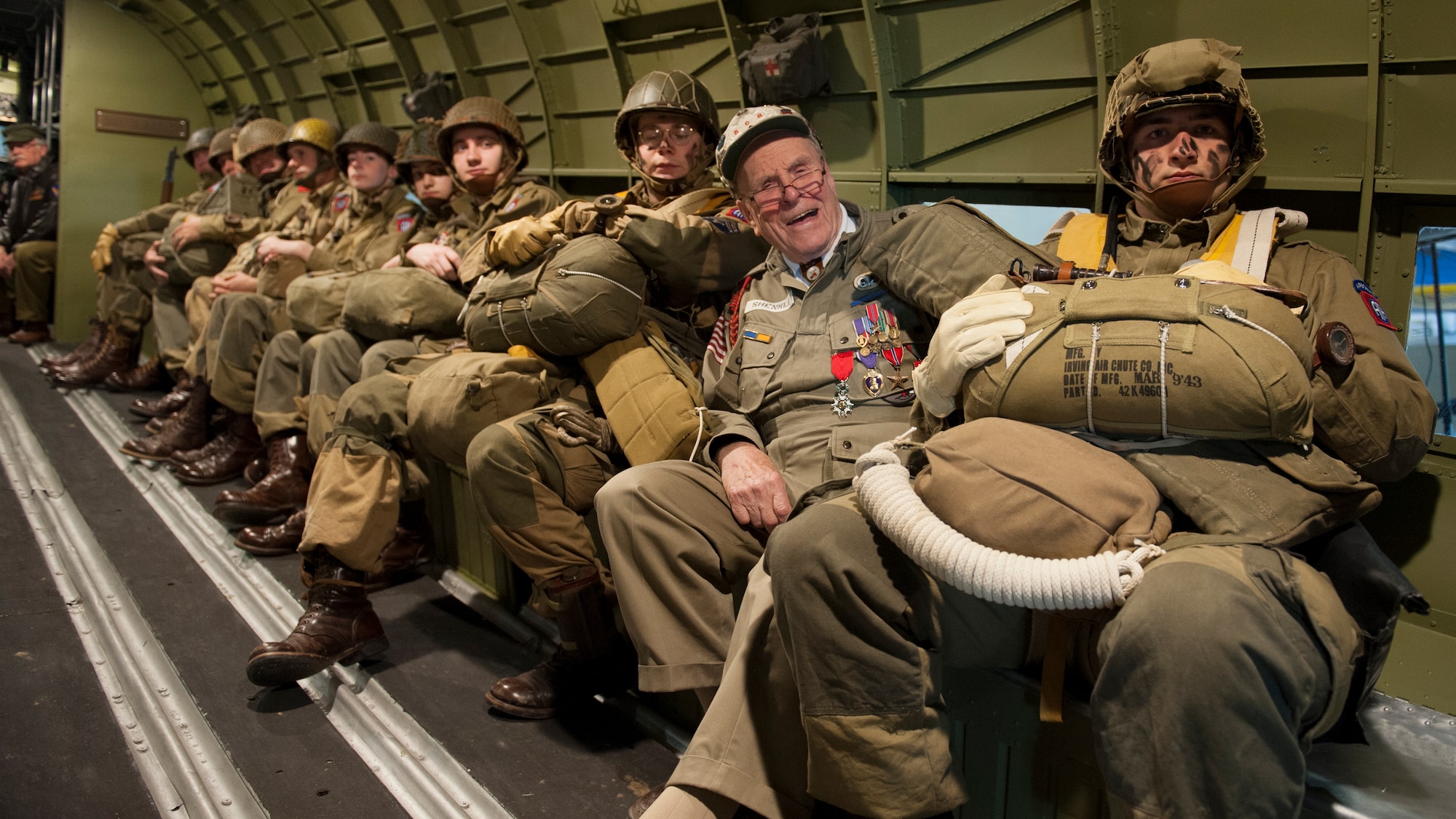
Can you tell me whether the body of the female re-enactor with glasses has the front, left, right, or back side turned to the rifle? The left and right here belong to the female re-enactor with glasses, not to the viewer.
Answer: right
